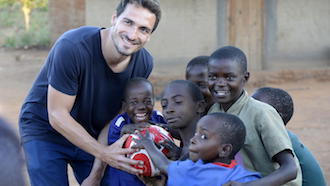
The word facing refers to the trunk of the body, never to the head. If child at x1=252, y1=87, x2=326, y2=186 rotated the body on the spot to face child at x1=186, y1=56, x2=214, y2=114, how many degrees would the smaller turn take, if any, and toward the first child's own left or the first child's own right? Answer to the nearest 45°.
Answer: approximately 45° to the first child's own right

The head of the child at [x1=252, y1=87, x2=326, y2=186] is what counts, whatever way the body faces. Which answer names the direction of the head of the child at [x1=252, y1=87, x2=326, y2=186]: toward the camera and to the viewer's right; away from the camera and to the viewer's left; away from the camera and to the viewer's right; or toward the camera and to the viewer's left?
away from the camera and to the viewer's left

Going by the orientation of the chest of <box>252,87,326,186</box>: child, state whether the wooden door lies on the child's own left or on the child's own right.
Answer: on the child's own right

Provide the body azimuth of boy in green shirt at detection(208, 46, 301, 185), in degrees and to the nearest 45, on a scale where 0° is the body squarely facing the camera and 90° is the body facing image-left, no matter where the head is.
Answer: approximately 45°

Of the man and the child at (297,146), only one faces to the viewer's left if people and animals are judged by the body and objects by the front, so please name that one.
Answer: the child
